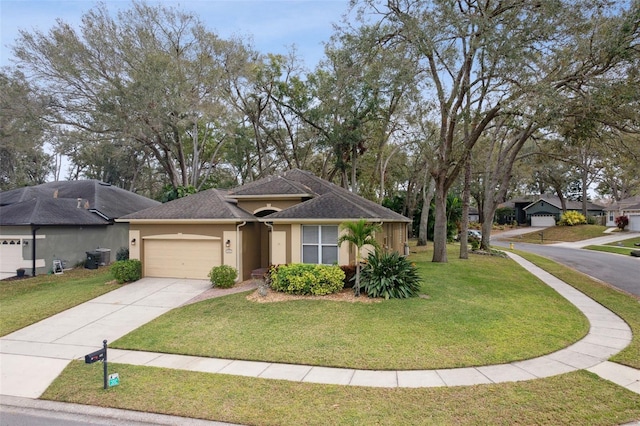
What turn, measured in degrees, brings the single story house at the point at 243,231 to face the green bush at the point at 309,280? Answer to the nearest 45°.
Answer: approximately 45° to its left

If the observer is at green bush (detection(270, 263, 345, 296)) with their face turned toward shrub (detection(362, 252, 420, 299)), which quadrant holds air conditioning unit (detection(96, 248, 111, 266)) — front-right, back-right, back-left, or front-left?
back-left

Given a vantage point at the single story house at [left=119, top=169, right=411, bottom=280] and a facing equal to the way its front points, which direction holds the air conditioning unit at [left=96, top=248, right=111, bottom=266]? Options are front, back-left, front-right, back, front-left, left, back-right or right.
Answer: back-right

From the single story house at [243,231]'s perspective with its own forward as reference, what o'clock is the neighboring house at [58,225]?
The neighboring house is roughly at 4 o'clock from the single story house.

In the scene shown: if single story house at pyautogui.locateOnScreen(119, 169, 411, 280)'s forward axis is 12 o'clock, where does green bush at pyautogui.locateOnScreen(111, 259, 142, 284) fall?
The green bush is roughly at 3 o'clock from the single story house.

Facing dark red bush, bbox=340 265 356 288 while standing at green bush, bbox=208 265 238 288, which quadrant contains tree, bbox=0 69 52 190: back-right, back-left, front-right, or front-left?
back-left

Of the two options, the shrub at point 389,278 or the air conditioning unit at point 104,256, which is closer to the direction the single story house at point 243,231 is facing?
the shrub

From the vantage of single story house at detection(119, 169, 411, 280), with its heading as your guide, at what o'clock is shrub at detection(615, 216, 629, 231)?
The shrub is roughly at 8 o'clock from the single story house.

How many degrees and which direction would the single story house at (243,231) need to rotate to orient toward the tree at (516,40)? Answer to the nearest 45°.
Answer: approximately 90° to its left

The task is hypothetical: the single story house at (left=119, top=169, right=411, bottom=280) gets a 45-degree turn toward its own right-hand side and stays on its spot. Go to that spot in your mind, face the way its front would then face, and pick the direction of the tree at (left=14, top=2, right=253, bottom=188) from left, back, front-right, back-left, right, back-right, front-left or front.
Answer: right

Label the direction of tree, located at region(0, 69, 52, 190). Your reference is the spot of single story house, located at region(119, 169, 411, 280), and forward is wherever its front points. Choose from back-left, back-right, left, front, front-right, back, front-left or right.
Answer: back-right

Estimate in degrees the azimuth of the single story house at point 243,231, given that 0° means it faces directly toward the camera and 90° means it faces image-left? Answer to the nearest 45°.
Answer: approximately 0°

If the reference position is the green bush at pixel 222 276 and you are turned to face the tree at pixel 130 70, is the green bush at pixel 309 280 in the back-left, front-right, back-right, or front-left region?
back-right
